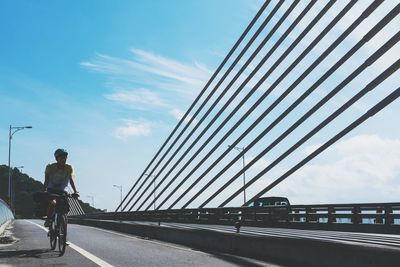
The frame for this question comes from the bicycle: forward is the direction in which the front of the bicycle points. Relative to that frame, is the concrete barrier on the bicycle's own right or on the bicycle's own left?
on the bicycle's own left

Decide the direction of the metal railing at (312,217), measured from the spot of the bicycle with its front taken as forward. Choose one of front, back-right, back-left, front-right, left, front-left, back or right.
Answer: back-left

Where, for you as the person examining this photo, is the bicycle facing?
facing the viewer
